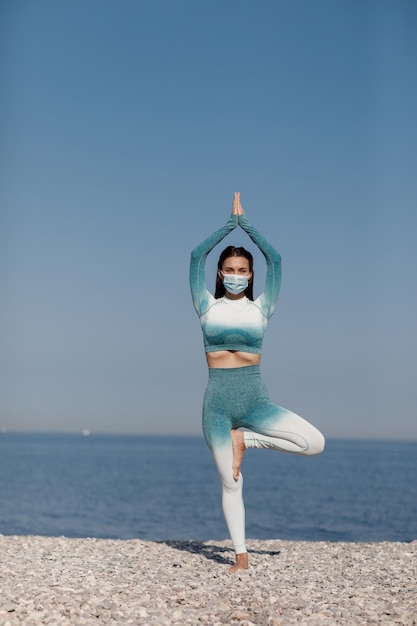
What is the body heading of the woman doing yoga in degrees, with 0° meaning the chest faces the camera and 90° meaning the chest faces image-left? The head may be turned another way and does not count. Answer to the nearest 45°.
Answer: approximately 0°

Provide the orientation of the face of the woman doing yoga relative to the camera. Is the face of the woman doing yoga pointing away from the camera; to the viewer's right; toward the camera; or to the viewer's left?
toward the camera
